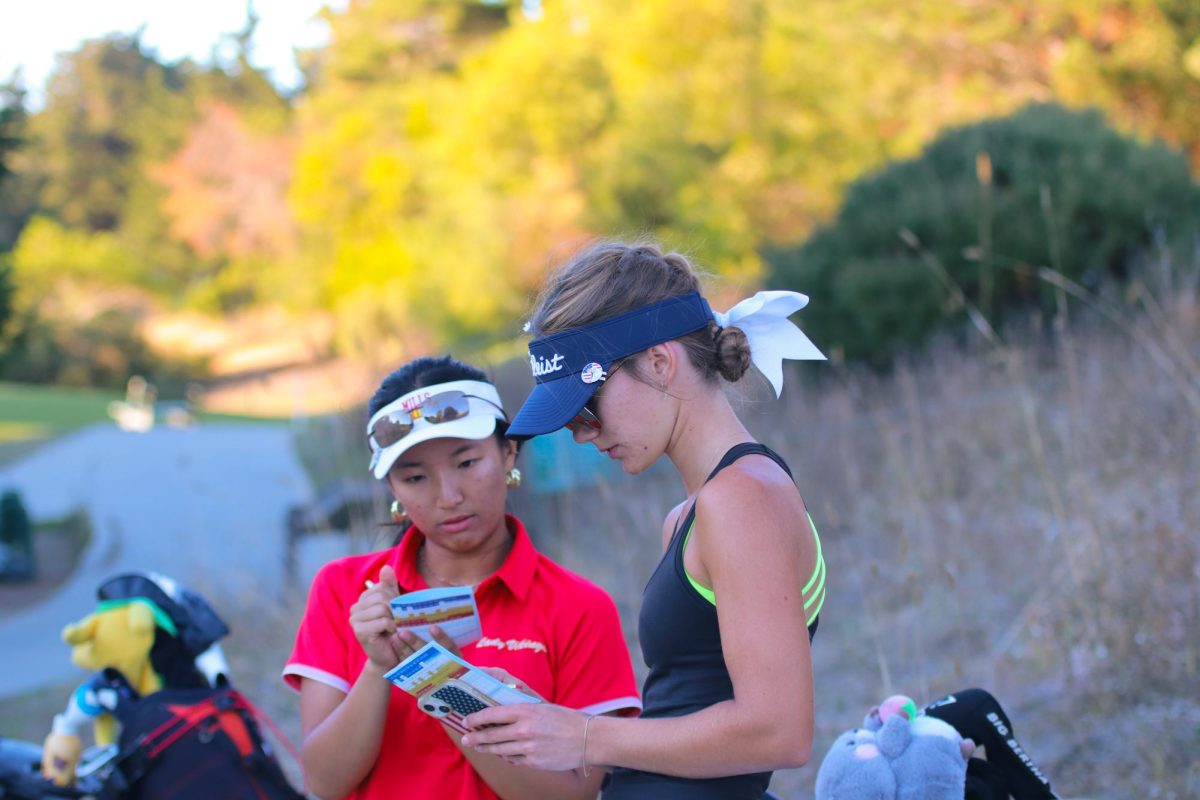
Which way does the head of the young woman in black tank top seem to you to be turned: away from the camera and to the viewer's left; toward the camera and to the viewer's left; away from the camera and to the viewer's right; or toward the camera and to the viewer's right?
toward the camera and to the viewer's left

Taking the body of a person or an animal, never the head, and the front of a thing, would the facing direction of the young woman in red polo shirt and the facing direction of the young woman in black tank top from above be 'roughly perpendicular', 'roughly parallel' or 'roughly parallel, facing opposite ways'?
roughly perpendicular

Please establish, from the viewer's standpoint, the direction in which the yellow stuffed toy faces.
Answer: facing to the left of the viewer

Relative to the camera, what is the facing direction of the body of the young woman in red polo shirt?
toward the camera

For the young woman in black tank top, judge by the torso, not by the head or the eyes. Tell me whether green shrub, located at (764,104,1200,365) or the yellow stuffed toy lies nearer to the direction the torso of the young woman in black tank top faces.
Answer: the yellow stuffed toy

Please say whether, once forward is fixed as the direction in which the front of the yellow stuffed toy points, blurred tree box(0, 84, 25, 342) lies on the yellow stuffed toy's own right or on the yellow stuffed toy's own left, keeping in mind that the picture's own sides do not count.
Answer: on the yellow stuffed toy's own right

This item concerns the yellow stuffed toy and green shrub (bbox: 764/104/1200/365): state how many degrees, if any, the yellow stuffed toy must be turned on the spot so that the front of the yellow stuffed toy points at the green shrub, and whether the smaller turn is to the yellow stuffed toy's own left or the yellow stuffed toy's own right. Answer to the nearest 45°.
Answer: approximately 135° to the yellow stuffed toy's own right

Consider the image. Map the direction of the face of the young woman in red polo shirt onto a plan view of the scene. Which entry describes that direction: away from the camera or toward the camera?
toward the camera

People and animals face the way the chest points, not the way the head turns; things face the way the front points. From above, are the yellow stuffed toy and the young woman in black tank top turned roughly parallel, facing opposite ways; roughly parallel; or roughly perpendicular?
roughly parallel

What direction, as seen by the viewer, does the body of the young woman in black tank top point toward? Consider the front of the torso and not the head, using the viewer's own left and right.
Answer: facing to the left of the viewer

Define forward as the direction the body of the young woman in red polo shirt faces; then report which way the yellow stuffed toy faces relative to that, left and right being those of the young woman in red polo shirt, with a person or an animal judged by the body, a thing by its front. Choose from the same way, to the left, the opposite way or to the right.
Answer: to the right

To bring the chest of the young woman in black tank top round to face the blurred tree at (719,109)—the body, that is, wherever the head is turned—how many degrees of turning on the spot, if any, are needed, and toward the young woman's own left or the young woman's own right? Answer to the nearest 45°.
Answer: approximately 90° to the young woman's own right

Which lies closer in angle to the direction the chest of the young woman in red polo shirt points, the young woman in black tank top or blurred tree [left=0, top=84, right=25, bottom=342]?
the young woman in black tank top
